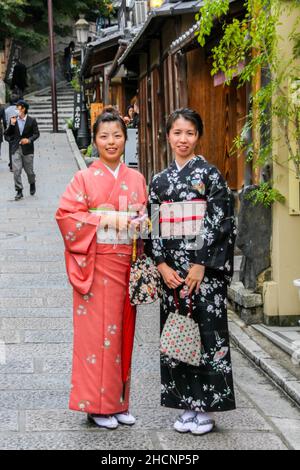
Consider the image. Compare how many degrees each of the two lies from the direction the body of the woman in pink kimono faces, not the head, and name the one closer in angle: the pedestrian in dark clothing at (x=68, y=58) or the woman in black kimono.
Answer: the woman in black kimono

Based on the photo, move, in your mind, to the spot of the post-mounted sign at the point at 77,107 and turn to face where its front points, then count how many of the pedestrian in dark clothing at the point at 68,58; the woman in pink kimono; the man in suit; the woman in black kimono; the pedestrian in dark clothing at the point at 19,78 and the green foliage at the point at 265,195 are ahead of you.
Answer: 4

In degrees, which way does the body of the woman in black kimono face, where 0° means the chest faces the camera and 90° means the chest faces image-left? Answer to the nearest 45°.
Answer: approximately 45°

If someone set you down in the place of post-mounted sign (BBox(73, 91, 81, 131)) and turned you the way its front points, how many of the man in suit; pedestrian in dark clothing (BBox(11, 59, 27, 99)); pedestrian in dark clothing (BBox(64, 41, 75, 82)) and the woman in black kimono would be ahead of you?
2

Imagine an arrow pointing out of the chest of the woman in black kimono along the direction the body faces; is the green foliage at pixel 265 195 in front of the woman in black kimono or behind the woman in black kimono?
behind

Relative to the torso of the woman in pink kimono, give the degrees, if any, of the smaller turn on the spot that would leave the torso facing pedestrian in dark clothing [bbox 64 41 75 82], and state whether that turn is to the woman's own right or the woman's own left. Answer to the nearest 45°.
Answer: approximately 135° to the woman's own left

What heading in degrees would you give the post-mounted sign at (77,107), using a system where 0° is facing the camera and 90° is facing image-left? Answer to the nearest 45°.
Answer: approximately 0°

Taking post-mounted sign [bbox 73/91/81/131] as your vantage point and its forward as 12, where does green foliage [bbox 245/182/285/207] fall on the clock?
The green foliage is roughly at 12 o'clock from the post-mounted sign.

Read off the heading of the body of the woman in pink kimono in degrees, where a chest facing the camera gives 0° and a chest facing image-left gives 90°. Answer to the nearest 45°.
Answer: approximately 315°

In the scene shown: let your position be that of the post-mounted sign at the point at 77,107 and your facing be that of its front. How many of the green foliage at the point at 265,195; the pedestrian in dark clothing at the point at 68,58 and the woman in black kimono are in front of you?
2
